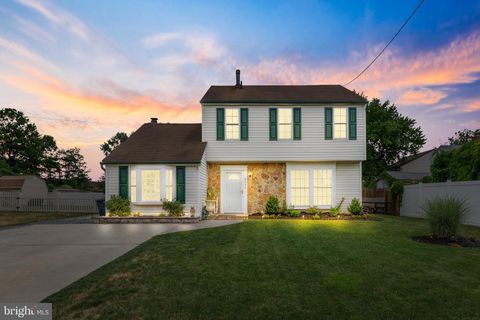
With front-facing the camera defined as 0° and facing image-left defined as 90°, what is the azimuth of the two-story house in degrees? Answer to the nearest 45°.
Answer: approximately 0°

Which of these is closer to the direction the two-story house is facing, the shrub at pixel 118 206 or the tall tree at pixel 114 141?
the shrub

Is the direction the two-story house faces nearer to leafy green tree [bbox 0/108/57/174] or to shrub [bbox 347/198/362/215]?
the shrub

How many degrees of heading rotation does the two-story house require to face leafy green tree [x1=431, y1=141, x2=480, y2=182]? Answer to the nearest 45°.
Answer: approximately 90° to its left
